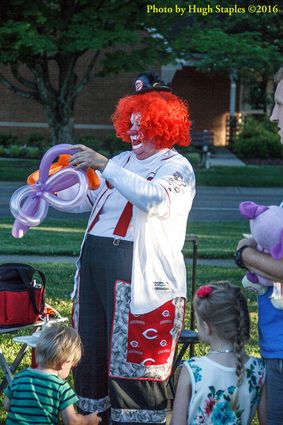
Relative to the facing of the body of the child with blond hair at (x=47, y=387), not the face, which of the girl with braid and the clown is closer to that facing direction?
the clown

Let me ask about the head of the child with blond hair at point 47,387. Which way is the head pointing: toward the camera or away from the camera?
away from the camera

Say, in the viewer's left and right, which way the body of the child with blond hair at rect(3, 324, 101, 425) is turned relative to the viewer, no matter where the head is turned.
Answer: facing away from the viewer and to the right of the viewer

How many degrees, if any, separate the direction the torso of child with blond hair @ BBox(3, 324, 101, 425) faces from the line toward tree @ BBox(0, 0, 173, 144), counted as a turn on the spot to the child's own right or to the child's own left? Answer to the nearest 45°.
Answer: approximately 45° to the child's own left

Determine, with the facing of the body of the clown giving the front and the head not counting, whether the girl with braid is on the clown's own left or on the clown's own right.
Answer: on the clown's own left

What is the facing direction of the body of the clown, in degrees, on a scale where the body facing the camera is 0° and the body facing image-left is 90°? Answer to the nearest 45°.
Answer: approximately 45°

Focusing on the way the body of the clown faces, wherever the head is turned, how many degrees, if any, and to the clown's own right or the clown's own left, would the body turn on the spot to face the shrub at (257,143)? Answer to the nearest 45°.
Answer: approximately 135° to the clown's own right

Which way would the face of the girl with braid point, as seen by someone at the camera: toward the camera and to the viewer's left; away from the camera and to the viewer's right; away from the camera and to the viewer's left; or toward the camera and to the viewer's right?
away from the camera and to the viewer's left

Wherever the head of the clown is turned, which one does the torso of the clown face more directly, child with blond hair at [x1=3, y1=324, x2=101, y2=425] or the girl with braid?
the child with blond hair

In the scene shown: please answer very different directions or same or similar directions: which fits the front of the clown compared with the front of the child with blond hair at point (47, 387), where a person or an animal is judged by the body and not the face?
very different directions

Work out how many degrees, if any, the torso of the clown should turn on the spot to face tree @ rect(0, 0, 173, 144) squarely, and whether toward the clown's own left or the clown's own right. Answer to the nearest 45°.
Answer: approximately 135° to the clown's own right
